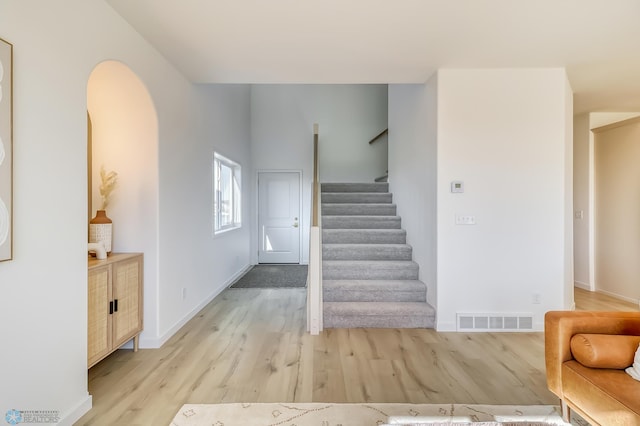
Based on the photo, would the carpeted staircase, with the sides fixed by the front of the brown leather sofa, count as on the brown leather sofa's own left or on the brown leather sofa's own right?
on the brown leather sofa's own right

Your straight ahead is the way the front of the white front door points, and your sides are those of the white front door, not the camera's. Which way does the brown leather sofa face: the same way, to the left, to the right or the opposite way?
to the right

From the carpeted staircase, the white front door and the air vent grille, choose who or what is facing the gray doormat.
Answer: the white front door

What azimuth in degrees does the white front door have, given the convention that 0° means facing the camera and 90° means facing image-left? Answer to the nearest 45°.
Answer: approximately 0°

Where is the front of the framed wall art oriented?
to the viewer's right

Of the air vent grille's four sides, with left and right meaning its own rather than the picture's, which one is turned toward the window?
right

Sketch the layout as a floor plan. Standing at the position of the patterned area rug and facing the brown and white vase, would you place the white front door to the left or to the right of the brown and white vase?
right

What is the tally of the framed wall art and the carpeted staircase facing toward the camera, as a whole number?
1

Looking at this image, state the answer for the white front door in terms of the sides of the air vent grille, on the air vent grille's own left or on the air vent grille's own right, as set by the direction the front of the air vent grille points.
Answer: on the air vent grille's own right

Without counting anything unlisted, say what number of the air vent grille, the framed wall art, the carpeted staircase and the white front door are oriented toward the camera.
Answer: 3

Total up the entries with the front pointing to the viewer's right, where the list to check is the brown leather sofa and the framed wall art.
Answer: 1

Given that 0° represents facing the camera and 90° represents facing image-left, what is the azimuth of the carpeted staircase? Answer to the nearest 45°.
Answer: approximately 0°
